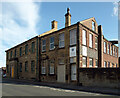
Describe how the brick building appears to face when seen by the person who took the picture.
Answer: facing the viewer and to the left of the viewer

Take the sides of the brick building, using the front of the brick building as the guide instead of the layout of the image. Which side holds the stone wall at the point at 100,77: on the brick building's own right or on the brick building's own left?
on the brick building's own left
